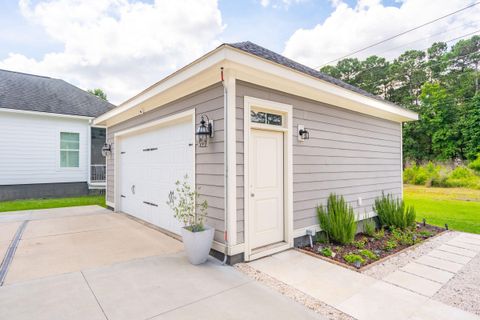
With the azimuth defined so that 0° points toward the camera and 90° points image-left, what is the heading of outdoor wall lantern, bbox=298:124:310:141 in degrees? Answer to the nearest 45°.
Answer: approximately 315°

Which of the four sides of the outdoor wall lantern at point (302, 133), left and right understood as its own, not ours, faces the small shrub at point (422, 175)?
left

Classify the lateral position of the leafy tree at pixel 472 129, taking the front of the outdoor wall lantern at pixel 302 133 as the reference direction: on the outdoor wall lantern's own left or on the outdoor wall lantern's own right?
on the outdoor wall lantern's own left

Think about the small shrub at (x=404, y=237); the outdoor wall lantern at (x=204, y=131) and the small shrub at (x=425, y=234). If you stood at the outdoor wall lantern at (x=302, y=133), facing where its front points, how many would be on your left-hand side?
2

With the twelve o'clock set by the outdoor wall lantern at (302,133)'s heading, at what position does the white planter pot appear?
The white planter pot is roughly at 3 o'clock from the outdoor wall lantern.

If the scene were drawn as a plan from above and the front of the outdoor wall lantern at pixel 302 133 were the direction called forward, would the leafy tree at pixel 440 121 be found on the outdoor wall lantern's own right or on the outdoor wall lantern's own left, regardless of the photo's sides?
on the outdoor wall lantern's own left

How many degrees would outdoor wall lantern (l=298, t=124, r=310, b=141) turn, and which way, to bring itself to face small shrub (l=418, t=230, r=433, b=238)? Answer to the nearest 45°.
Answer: approximately 90° to its left

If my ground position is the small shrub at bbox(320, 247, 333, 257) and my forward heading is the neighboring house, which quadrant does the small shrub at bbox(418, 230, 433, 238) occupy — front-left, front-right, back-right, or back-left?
back-right

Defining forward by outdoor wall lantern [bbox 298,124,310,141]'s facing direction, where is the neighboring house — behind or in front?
behind
